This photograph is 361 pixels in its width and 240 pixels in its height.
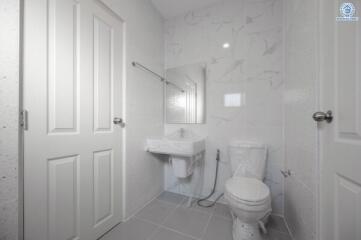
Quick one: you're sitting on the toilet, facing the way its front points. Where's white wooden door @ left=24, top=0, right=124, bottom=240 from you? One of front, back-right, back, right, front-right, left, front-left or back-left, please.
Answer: front-right

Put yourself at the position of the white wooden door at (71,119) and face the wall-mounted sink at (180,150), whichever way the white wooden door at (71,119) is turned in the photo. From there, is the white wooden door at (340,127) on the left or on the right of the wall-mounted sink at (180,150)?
right

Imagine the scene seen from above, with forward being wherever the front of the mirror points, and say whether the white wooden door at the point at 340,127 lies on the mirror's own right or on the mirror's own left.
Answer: on the mirror's own left

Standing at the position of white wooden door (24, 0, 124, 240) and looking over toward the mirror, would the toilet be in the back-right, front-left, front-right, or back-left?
front-right

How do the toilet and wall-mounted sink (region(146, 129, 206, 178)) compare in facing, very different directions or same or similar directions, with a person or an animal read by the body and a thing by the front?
same or similar directions

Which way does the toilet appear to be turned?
toward the camera

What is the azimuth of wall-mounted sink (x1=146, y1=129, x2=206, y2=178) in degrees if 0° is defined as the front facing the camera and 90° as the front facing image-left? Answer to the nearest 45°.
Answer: approximately 45°

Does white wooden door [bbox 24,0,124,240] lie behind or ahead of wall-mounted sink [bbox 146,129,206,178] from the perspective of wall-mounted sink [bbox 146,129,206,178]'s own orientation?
ahead

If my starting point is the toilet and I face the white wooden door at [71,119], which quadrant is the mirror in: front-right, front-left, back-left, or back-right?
front-right

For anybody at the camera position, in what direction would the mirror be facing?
facing the viewer and to the left of the viewer

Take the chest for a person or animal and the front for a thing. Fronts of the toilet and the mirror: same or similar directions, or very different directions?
same or similar directions

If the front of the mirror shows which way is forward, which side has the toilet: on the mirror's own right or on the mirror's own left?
on the mirror's own left

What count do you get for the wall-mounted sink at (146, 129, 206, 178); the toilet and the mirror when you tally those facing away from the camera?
0

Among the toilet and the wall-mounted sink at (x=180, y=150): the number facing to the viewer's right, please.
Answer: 0
